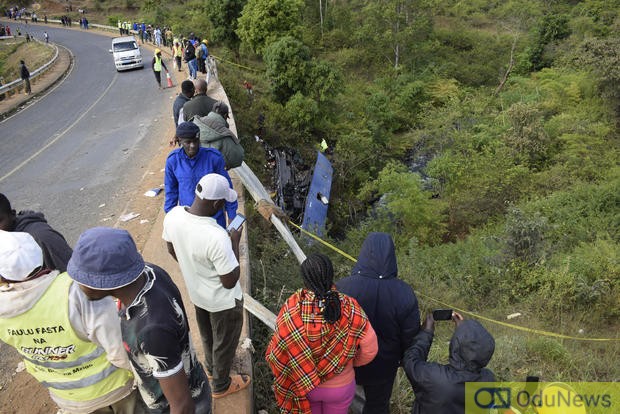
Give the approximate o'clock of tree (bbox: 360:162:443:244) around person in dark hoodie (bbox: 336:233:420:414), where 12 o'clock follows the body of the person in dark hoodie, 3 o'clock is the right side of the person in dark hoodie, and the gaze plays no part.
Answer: The tree is roughly at 12 o'clock from the person in dark hoodie.

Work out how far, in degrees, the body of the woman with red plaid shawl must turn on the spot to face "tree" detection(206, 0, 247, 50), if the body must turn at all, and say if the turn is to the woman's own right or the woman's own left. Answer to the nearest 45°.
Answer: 0° — they already face it

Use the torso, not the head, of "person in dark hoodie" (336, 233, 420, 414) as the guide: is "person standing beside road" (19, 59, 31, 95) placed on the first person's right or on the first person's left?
on the first person's left

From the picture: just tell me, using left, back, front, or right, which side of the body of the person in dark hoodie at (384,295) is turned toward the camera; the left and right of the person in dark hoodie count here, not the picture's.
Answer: back

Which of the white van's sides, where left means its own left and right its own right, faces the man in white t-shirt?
front

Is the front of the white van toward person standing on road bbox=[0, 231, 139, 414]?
yes

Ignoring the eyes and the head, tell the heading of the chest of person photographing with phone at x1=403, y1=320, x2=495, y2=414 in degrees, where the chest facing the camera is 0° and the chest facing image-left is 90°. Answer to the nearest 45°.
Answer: approximately 135°

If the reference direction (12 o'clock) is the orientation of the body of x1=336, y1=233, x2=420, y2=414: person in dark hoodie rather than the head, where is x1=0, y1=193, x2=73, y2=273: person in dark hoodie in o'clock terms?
x1=0, y1=193, x2=73, y2=273: person in dark hoodie is roughly at 9 o'clock from x1=336, y1=233, x2=420, y2=414: person in dark hoodie.

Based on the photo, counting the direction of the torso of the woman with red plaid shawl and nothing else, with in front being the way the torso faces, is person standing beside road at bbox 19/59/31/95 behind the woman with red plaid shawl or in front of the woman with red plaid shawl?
in front

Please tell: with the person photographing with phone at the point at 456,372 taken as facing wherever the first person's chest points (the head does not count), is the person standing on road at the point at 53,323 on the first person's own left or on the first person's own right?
on the first person's own left

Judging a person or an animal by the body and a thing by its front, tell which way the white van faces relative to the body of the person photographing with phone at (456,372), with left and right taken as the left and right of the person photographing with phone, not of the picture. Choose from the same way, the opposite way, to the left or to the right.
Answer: the opposite way

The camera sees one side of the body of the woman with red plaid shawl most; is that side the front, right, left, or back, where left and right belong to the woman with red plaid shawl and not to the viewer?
back
